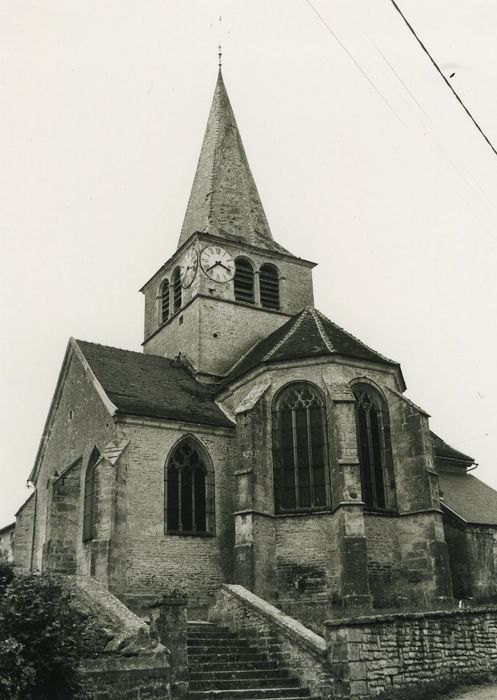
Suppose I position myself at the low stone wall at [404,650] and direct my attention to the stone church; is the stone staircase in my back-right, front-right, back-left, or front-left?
front-left

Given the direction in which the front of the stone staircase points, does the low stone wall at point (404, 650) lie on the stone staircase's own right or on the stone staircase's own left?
on the stone staircase's own left

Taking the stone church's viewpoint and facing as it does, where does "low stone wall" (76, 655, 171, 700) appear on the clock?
The low stone wall is roughly at 8 o'clock from the stone church.

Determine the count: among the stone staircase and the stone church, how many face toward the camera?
1

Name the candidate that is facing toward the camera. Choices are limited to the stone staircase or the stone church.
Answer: the stone staircase

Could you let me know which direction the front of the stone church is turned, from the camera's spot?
facing away from the viewer and to the left of the viewer

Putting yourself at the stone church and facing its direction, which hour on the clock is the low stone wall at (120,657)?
The low stone wall is roughly at 8 o'clock from the stone church.

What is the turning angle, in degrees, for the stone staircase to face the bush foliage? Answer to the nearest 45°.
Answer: approximately 45° to its right

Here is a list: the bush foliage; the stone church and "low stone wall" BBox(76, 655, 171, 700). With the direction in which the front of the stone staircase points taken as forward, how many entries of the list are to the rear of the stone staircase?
1

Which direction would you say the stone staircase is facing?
toward the camera

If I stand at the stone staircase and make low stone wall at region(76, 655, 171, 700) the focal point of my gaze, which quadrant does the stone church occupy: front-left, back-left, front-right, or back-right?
back-right

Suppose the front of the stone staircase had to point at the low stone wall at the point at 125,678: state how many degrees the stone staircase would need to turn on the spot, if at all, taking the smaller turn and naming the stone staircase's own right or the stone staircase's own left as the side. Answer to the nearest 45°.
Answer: approximately 45° to the stone staircase's own right
